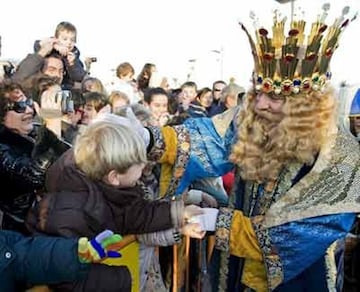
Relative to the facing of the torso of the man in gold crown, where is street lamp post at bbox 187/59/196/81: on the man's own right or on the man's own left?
on the man's own right

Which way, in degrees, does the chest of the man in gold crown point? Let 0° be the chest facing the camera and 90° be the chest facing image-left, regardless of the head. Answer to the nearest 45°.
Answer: approximately 45°
